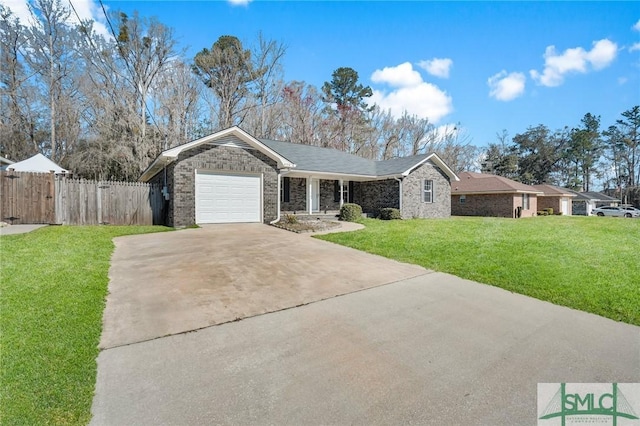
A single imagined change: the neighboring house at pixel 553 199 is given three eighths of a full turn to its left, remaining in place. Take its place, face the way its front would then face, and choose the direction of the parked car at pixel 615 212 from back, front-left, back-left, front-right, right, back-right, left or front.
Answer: front-right

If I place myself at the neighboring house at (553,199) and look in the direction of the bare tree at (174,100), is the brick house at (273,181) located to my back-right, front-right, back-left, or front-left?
front-left

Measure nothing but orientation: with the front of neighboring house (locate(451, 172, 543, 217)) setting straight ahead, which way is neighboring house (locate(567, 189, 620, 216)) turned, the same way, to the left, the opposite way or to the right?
the same way

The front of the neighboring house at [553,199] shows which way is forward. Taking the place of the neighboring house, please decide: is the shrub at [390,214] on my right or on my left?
on my right

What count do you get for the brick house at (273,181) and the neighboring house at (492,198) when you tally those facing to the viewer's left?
0

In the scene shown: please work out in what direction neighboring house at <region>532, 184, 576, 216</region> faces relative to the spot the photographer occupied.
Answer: facing the viewer and to the right of the viewer

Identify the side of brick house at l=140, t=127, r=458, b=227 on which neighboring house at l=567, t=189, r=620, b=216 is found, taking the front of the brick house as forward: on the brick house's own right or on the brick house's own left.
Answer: on the brick house's own left

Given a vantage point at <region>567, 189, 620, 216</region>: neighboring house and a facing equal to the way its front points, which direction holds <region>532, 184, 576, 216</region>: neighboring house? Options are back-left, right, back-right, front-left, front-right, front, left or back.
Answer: front-right

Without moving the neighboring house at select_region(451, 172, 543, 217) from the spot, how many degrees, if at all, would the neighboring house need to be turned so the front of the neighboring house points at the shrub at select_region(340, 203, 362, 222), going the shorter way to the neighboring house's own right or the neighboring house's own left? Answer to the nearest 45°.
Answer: approximately 90° to the neighboring house's own right

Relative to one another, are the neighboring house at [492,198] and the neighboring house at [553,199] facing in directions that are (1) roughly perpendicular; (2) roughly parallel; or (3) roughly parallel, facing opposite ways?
roughly parallel

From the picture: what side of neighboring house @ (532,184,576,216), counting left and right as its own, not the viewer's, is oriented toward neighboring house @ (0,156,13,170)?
right

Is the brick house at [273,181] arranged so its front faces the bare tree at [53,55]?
no

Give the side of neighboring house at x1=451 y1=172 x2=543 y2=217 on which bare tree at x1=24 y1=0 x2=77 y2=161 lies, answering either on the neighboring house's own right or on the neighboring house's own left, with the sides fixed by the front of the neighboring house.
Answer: on the neighboring house's own right

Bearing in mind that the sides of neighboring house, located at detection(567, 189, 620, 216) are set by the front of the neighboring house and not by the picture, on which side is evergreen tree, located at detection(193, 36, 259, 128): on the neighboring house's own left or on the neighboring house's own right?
on the neighboring house's own right

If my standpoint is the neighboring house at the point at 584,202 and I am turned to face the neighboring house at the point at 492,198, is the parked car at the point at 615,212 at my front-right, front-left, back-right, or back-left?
front-left

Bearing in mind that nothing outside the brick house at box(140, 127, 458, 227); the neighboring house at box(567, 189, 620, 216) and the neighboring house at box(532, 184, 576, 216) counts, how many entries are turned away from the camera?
0

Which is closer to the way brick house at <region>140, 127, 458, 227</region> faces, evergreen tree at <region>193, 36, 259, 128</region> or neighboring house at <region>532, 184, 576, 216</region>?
the neighboring house

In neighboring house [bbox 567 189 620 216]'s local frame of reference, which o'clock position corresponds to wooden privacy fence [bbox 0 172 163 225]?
The wooden privacy fence is roughly at 2 o'clock from the neighboring house.
